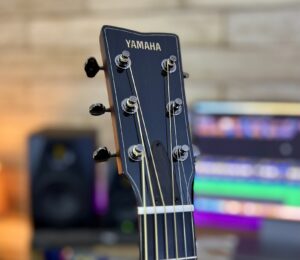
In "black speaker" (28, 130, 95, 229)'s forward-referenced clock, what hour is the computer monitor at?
The computer monitor is roughly at 10 o'clock from the black speaker.

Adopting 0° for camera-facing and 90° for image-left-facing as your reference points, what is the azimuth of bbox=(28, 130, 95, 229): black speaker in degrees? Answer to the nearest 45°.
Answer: approximately 0°
